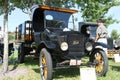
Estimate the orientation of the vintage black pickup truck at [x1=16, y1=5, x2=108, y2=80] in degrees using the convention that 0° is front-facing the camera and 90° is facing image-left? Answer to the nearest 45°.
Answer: approximately 315°

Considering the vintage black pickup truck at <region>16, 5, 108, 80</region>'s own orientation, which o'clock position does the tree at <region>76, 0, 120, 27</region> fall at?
The tree is roughly at 8 o'clock from the vintage black pickup truck.
